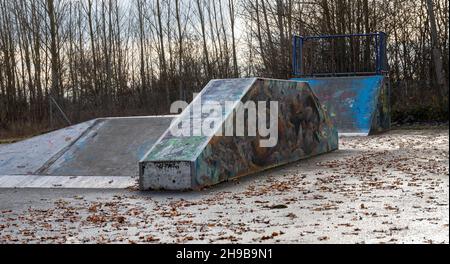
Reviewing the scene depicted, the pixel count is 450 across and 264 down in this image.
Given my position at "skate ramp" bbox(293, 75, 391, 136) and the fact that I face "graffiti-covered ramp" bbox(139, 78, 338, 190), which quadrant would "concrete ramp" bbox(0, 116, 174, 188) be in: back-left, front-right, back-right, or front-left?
front-right

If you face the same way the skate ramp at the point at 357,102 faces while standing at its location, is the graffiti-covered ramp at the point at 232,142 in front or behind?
in front

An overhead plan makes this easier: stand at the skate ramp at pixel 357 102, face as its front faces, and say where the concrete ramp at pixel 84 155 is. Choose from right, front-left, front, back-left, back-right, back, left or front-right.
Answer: front

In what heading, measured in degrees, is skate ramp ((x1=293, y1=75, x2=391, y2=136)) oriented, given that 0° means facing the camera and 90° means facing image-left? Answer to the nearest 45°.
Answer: approximately 45°
